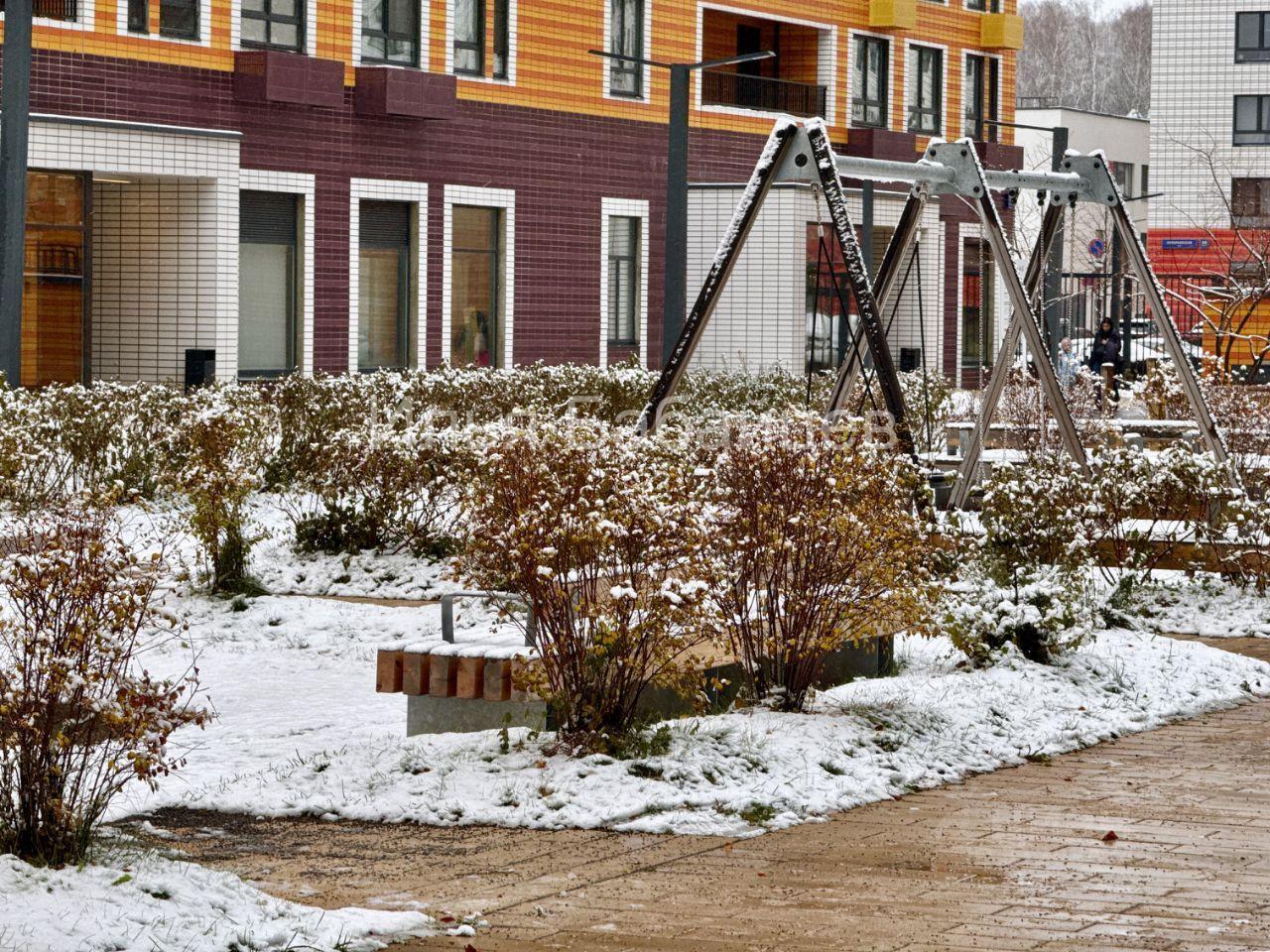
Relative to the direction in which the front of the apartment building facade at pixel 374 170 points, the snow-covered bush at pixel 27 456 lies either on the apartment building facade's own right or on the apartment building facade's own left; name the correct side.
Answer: on the apartment building facade's own right

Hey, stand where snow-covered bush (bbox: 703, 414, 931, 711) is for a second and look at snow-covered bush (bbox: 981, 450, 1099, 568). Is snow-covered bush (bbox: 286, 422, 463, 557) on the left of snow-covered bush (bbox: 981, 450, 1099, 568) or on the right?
left

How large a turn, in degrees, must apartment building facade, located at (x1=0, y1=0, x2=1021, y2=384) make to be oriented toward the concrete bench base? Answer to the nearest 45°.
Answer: approximately 45° to its right

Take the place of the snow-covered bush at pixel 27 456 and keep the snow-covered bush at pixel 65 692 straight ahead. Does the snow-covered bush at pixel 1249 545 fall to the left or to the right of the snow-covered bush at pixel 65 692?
left

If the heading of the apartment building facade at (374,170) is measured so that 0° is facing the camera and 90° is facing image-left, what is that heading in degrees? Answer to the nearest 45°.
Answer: approximately 315°
